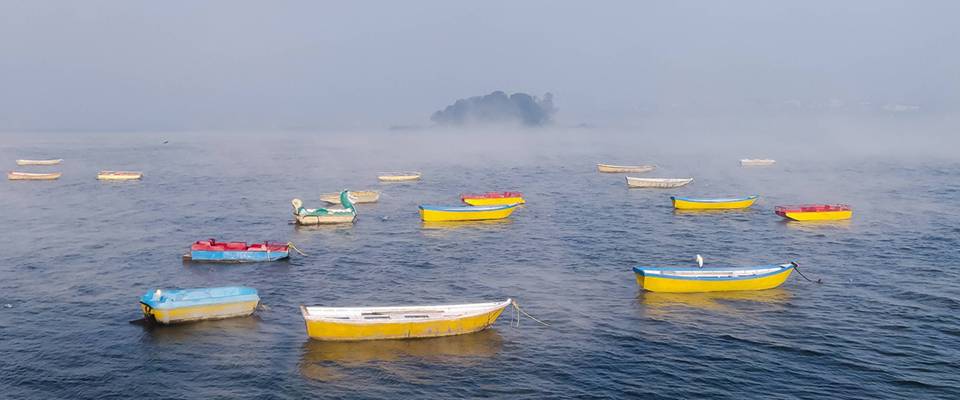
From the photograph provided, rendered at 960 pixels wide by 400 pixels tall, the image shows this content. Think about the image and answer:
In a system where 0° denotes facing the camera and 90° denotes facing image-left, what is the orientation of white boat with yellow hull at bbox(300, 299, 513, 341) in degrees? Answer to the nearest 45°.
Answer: approximately 270°

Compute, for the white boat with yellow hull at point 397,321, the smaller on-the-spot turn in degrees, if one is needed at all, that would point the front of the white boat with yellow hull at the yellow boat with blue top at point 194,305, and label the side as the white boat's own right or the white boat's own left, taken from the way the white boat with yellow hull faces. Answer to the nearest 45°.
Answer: approximately 180°
